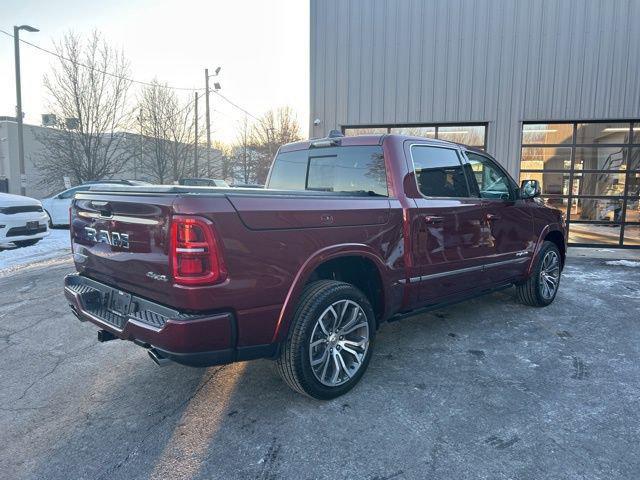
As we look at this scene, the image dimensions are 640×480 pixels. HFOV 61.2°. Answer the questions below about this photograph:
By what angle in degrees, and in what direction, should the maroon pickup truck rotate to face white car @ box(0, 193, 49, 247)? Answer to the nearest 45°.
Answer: approximately 90° to its left

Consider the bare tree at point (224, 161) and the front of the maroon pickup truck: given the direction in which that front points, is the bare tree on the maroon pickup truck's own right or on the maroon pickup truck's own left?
on the maroon pickup truck's own left

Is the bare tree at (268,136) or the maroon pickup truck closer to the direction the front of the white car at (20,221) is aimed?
the maroon pickup truck

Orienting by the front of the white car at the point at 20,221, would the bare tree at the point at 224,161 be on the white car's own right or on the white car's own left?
on the white car's own left

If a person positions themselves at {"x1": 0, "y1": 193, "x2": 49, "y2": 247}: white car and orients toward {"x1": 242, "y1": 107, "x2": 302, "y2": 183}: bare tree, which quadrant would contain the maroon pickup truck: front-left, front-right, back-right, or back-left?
back-right

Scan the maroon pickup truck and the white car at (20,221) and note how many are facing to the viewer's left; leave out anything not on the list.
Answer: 0

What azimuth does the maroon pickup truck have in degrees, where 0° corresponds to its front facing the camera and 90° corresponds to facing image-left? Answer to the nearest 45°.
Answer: approximately 225°

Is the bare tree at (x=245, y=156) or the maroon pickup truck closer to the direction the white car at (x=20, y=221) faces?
the maroon pickup truck

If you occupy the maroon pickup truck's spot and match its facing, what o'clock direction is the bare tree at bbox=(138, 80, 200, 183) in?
The bare tree is roughly at 10 o'clock from the maroon pickup truck.

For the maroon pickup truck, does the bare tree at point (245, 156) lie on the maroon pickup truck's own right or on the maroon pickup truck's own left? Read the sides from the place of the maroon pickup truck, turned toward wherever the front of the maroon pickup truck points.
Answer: on the maroon pickup truck's own left

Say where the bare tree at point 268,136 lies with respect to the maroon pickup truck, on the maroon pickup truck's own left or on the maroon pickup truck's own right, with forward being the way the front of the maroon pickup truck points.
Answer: on the maroon pickup truck's own left

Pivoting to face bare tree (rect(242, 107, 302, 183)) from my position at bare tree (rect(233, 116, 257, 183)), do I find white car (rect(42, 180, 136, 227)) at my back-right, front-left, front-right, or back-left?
back-right

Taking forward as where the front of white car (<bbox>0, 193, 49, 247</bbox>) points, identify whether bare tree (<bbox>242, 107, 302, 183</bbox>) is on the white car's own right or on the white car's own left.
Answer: on the white car's own left

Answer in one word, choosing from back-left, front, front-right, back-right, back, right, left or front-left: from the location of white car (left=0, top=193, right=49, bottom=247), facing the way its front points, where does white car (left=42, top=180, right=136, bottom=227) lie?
back-left
